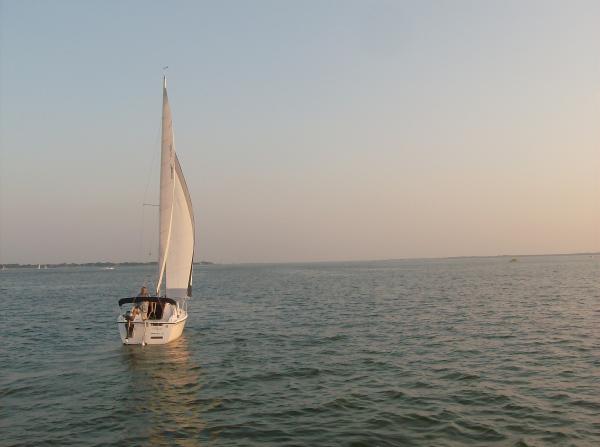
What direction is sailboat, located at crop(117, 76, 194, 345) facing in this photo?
away from the camera
